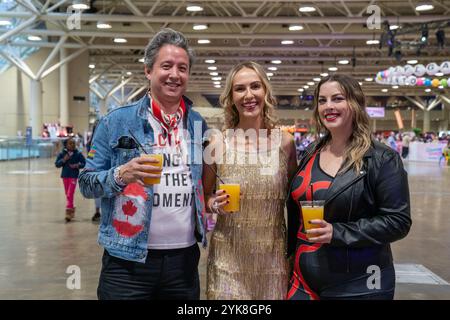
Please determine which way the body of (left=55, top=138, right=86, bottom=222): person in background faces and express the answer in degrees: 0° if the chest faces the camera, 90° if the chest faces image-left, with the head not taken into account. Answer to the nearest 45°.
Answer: approximately 0°

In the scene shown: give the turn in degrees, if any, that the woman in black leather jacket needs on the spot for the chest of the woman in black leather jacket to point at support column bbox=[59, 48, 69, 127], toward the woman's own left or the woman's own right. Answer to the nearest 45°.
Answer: approximately 90° to the woman's own right

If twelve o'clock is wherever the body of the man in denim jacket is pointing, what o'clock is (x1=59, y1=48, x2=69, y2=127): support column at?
The support column is roughly at 7 o'clock from the man in denim jacket.

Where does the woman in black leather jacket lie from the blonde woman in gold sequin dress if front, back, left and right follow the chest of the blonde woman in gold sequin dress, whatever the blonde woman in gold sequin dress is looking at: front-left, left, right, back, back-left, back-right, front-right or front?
front-left

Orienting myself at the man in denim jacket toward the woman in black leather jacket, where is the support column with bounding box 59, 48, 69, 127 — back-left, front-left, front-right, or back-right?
back-left

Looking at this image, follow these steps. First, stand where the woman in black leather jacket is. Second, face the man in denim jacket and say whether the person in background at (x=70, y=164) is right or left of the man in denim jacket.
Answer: right

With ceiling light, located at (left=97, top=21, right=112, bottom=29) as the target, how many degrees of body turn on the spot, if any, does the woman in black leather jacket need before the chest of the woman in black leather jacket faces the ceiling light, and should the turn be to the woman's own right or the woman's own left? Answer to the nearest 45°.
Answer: approximately 90° to the woman's own right

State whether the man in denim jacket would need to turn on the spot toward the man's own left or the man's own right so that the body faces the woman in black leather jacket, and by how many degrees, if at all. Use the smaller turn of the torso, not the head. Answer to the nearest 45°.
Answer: approximately 45° to the man's own left

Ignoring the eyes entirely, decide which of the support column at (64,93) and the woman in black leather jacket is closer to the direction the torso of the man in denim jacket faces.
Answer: the woman in black leather jacket

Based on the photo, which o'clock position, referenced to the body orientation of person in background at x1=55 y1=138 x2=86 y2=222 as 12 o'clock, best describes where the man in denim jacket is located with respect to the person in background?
The man in denim jacket is roughly at 12 o'clock from the person in background.

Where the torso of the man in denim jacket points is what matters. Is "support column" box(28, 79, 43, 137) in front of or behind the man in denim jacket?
behind

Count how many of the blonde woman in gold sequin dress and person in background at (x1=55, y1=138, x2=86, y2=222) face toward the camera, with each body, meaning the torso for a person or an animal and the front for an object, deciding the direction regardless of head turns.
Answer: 2

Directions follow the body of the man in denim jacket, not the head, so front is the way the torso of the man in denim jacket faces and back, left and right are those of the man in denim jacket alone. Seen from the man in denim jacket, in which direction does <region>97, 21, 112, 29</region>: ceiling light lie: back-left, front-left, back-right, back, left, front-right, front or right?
back-left
